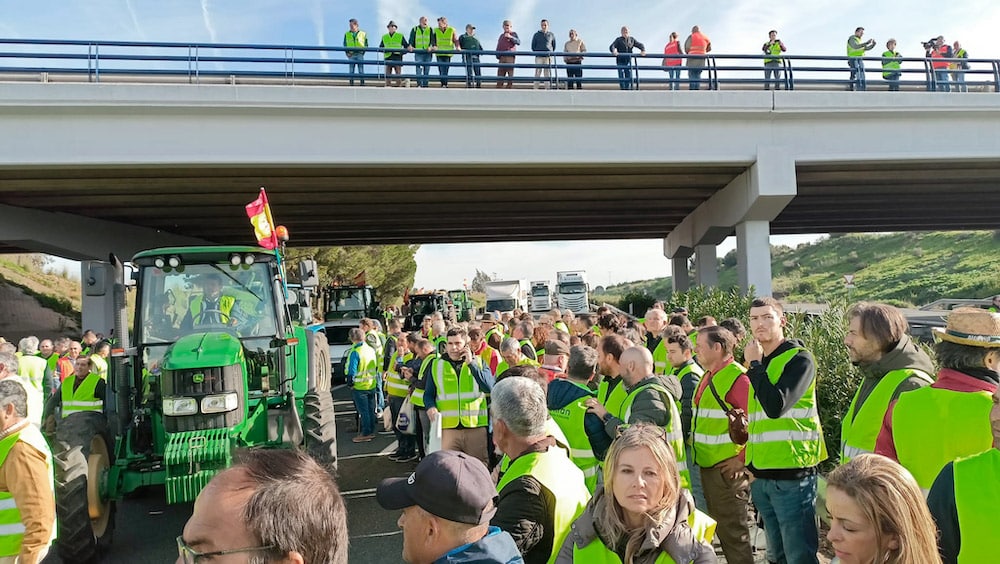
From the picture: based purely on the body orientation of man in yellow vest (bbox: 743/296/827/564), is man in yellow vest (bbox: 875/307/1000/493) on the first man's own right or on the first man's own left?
on the first man's own left

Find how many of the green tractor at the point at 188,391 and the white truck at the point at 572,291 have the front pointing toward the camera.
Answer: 2

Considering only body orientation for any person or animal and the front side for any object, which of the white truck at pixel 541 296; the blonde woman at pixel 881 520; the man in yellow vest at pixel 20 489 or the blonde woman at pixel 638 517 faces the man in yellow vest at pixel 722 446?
the white truck

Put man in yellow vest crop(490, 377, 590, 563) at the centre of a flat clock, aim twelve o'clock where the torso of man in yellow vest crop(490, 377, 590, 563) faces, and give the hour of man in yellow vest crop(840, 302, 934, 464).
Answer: man in yellow vest crop(840, 302, 934, 464) is roughly at 4 o'clock from man in yellow vest crop(490, 377, 590, 563).

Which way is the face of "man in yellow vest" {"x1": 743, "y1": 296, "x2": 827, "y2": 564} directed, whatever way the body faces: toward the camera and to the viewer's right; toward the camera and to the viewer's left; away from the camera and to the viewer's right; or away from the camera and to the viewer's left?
toward the camera and to the viewer's left

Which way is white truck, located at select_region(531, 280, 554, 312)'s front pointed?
toward the camera

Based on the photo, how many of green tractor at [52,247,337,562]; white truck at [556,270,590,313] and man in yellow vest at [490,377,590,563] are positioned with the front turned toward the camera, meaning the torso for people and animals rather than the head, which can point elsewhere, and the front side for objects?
2

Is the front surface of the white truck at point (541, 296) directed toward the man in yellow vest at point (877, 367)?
yes

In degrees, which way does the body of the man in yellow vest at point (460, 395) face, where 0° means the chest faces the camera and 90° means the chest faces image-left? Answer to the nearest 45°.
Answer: approximately 0°

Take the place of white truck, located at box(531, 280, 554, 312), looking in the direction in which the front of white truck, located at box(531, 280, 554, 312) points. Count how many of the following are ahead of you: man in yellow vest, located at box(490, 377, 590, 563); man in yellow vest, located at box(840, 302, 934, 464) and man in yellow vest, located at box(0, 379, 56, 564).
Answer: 3

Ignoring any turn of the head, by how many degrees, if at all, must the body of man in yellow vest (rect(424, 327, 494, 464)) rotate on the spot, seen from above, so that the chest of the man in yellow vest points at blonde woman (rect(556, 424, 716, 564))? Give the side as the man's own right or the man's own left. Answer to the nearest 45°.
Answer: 0° — they already face them

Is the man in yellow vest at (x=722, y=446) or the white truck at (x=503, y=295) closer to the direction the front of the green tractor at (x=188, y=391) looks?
the man in yellow vest
